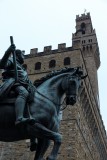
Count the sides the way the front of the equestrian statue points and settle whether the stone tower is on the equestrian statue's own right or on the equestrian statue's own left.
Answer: on the equestrian statue's own left

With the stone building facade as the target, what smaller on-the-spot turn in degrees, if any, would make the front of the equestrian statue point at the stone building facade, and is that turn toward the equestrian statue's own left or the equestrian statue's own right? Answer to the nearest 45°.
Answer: approximately 90° to the equestrian statue's own left

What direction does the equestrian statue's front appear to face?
to the viewer's right

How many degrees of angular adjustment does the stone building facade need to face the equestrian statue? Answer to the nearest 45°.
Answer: approximately 45° to its right

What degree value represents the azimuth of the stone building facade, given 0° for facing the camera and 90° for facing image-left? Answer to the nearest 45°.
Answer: approximately 315°
